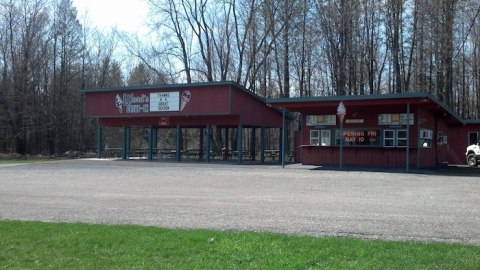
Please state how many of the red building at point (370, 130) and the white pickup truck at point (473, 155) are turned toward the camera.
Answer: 1

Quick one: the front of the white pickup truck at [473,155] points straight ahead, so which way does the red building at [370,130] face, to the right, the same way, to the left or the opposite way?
to the left

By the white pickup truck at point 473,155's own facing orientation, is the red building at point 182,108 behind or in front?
in front

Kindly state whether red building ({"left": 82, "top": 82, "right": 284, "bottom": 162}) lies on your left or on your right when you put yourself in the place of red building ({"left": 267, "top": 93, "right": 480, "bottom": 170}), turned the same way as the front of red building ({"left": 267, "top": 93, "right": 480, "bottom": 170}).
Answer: on your right

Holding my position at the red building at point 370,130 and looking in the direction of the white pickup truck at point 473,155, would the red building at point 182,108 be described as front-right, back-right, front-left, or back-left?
back-left

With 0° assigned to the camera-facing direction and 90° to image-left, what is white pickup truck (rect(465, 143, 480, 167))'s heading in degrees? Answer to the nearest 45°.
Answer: approximately 90°

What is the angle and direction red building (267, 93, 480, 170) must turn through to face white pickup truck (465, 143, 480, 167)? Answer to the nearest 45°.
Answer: approximately 135° to its left

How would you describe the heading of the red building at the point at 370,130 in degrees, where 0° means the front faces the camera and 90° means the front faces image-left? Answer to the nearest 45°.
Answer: approximately 0°

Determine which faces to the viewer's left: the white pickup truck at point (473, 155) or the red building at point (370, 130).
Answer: the white pickup truck
